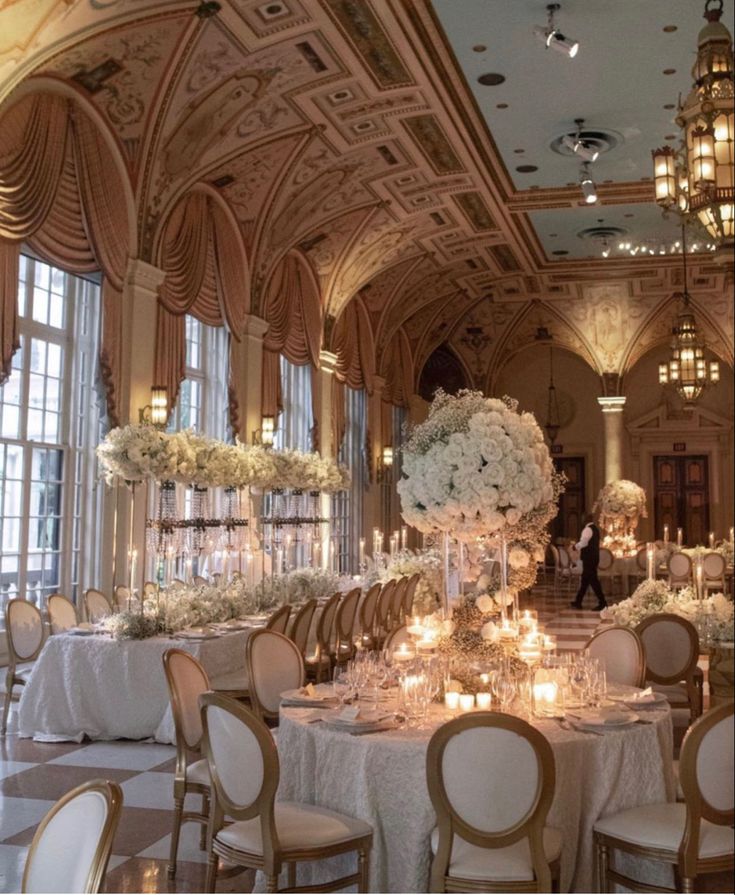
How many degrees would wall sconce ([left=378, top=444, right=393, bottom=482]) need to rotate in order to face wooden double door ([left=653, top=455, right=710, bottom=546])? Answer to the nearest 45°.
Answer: approximately 90° to its left

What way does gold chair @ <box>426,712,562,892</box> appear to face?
away from the camera

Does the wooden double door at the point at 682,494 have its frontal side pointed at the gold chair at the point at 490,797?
yes

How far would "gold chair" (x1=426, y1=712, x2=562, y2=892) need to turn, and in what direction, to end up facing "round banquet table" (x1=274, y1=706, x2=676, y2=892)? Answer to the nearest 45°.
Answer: approximately 45° to its left

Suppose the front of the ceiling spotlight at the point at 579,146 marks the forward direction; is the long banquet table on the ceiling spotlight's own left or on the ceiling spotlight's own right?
on the ceiling spotlight's own right

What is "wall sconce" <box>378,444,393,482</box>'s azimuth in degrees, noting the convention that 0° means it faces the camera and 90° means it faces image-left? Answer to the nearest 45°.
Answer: approximately 315°

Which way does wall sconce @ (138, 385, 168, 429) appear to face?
to the viewer's right

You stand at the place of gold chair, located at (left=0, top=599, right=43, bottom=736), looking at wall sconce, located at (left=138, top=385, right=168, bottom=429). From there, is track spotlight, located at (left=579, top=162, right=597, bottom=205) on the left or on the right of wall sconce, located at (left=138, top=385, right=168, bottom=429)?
right
